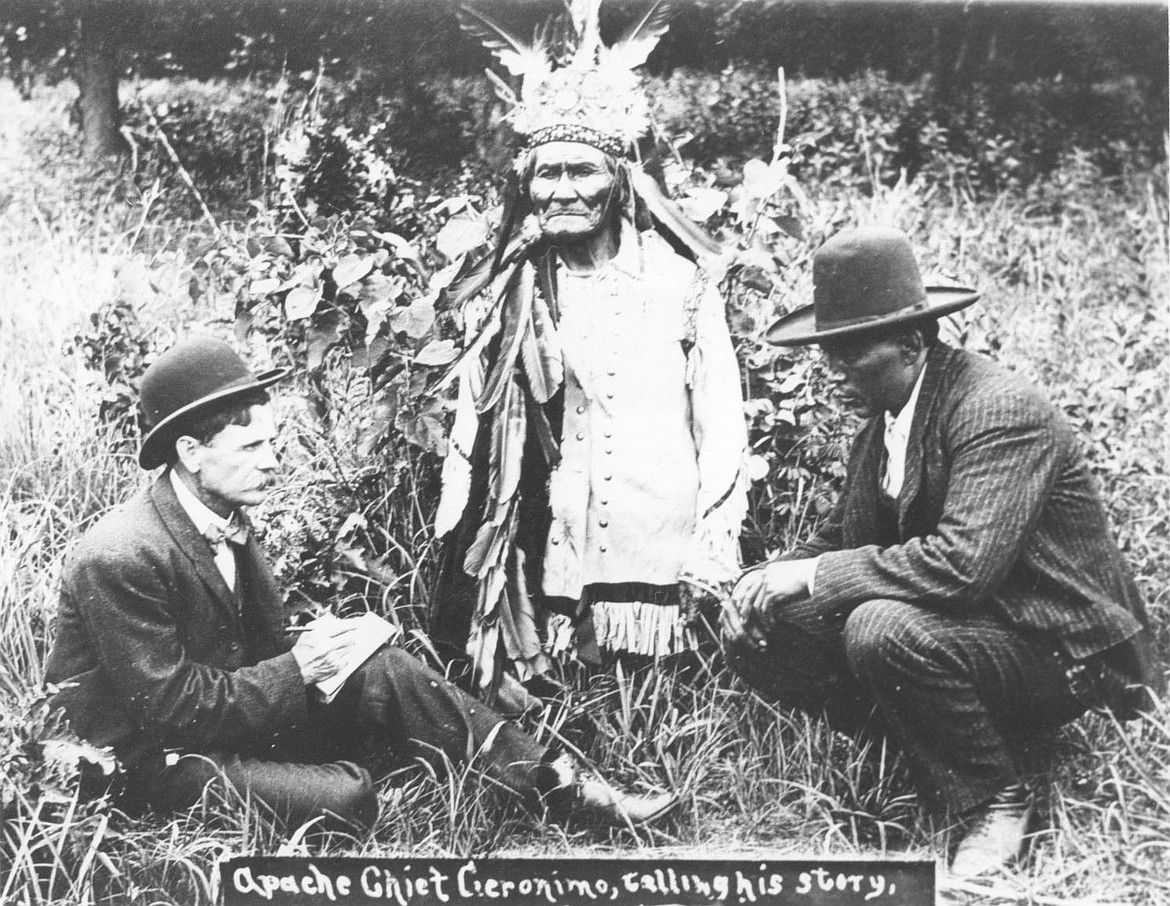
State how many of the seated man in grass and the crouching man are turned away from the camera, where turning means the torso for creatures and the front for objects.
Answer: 0

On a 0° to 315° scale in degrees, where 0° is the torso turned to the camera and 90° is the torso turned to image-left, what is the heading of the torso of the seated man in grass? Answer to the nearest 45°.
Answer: approximately 315°

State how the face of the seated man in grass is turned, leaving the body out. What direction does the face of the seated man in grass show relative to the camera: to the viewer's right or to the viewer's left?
to the viewer's right

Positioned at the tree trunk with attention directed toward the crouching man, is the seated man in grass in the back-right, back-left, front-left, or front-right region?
front-right

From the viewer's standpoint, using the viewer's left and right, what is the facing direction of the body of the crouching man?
facing the viewer and to the left of the viewer

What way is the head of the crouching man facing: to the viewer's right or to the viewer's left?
to the viewer's left

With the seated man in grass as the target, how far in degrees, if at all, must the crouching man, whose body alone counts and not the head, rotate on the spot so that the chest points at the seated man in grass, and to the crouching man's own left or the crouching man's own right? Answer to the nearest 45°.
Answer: approximately 45° to the crouching man's own right

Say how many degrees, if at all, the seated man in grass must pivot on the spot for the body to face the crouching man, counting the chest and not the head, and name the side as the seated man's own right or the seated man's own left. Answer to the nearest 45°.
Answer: approximately 45° to the seated man's own left

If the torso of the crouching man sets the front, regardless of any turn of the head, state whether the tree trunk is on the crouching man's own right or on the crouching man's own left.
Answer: on the crouching man's own right

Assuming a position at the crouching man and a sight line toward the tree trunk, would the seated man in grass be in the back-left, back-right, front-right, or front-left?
front-left

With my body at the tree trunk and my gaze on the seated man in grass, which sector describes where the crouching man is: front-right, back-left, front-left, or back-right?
front-left
